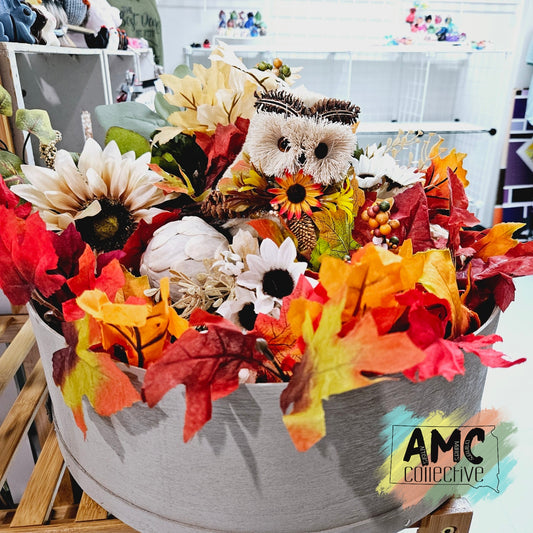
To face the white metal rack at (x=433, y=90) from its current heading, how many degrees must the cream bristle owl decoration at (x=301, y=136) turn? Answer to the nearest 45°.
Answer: approximately 180°

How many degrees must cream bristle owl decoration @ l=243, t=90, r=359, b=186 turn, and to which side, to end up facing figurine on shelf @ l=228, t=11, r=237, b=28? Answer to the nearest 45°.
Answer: approximately 180°

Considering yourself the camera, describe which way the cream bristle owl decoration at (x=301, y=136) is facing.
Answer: facing the viewer

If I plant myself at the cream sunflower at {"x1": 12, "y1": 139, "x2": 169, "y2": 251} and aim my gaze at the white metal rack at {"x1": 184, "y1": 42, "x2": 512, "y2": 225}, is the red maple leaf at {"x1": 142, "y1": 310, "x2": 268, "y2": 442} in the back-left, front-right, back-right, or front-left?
back-right

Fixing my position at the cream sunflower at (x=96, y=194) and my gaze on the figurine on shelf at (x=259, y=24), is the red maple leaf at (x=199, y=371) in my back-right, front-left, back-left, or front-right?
back-right
